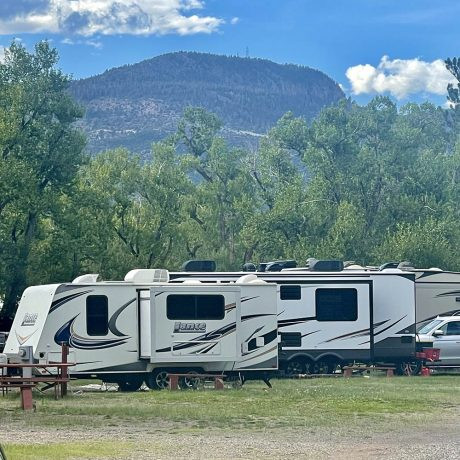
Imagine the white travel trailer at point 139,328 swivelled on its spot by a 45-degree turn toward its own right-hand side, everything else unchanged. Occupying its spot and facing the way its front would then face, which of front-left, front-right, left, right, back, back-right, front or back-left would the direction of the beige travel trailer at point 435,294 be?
right

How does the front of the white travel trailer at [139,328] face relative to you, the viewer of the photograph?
facing to the left of the viewer

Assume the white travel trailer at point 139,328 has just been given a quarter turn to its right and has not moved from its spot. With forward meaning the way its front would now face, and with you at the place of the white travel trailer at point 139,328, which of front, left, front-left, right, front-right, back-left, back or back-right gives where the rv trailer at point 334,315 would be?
front-right

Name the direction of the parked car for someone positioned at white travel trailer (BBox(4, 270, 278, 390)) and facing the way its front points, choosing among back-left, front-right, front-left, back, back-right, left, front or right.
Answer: back-right
